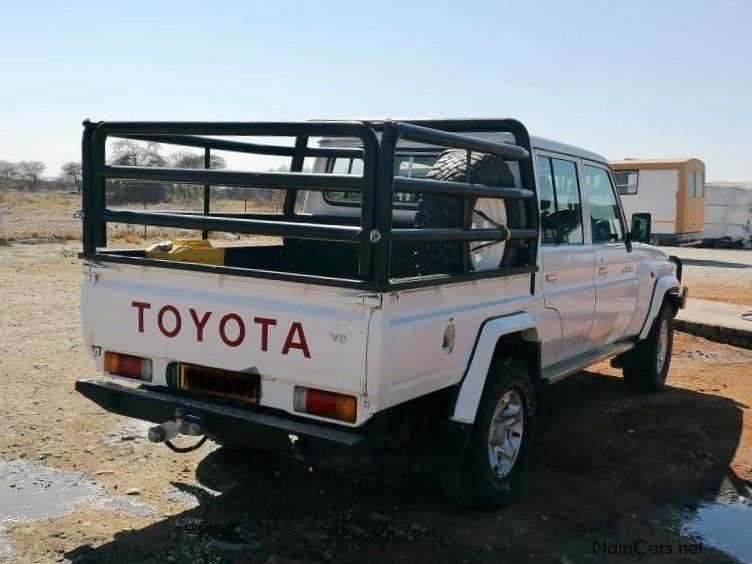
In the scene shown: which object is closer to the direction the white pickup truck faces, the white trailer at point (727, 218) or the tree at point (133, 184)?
the white trailer

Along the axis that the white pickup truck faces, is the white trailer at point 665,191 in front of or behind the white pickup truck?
in front

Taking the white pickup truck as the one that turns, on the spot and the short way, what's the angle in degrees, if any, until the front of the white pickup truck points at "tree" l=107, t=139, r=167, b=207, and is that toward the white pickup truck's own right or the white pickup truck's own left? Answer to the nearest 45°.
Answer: approximately 90° to the white pickup truck's own left

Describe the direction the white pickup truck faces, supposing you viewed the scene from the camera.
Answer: facing away from the viewer and to the right of the viewer

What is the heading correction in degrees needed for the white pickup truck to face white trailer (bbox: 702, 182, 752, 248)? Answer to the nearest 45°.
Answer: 0° — it already faces it

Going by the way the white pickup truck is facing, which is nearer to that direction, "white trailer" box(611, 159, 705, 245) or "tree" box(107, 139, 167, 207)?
the white trailer
